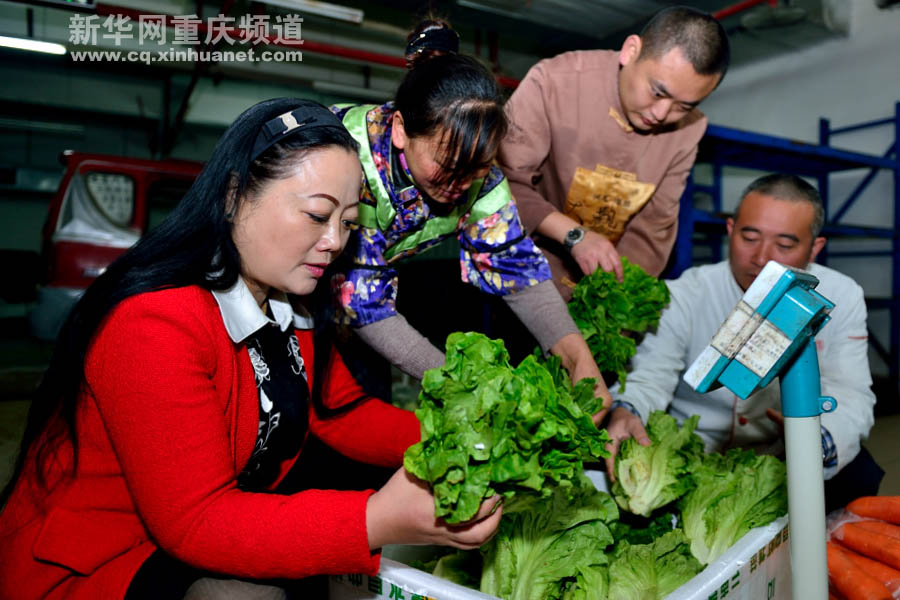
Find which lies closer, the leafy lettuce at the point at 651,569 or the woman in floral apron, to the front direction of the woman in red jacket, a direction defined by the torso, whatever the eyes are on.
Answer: the leafy lettuce

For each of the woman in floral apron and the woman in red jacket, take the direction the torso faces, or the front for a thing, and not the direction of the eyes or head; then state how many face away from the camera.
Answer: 0

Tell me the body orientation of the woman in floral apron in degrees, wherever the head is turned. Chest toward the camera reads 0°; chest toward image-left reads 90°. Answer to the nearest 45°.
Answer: approximately 315°

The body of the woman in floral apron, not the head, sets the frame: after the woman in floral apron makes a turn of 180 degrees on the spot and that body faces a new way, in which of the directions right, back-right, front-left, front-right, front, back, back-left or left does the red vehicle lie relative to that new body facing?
front

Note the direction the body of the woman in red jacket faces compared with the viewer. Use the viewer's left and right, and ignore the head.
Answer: facing the viewer and to the right of the viewer

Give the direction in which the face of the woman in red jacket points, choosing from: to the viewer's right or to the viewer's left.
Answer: to the viewer's right

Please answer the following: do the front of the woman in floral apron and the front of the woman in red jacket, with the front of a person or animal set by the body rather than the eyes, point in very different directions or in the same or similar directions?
same or similar directions

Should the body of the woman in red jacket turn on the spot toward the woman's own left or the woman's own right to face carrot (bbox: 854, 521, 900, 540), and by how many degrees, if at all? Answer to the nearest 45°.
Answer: approximately 45° to the woman's own left

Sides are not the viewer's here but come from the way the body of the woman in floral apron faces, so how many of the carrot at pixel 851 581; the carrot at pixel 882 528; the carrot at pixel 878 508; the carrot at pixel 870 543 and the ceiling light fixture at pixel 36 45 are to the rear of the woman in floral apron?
1
